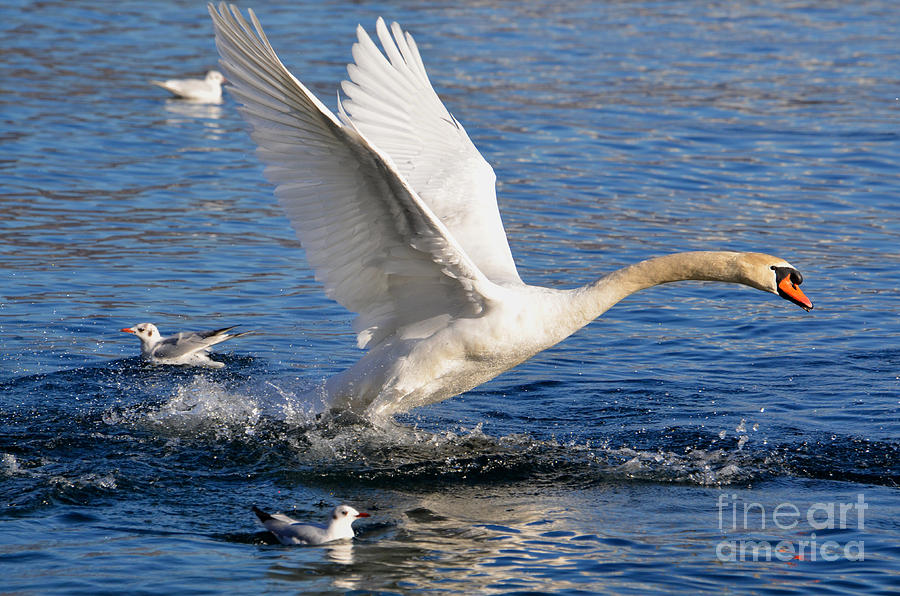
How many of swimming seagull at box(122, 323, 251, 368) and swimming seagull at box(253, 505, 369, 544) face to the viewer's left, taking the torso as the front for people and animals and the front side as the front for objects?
1

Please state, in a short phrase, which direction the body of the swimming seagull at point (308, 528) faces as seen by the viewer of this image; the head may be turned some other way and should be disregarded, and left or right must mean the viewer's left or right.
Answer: facing to the right of the viewer

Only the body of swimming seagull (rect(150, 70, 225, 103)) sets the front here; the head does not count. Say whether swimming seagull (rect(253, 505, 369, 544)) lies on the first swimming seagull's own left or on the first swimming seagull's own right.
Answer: on the first swimming seagull's own right

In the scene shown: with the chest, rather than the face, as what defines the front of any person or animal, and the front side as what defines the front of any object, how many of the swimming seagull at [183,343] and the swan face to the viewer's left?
1

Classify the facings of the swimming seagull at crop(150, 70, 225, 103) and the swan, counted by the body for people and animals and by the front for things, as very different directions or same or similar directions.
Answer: same or similar directions

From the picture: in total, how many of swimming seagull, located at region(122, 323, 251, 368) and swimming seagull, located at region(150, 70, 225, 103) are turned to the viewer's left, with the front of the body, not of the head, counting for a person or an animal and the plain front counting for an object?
1

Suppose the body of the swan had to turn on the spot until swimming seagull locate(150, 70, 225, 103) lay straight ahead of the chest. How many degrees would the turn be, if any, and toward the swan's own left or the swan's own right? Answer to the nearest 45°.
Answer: approximately 90° to the swan's own left

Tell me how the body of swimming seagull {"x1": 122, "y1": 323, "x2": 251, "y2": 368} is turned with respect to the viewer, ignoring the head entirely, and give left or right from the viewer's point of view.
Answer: facing to the left of the viewer

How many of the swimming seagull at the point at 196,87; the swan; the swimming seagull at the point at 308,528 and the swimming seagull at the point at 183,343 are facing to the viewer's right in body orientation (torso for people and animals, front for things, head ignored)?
3

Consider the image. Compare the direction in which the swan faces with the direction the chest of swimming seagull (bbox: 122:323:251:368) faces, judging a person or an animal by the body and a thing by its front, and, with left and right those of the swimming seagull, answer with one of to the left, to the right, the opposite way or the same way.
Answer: the opposite way

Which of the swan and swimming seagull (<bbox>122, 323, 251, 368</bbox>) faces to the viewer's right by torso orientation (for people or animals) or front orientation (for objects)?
the swan

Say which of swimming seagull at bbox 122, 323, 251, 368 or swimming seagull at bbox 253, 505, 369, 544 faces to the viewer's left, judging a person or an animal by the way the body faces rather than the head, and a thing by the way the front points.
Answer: swimming seagull at bbox 122, 323, 251, 368

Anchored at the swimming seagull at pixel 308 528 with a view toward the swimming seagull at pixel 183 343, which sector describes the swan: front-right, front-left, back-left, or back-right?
front-right

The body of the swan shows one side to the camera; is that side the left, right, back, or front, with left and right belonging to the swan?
right

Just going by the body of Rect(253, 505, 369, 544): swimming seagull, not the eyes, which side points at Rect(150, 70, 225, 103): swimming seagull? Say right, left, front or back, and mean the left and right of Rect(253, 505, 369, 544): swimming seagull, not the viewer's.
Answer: left

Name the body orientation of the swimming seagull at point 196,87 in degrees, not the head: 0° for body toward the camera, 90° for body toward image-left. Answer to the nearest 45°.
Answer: approximately 270°

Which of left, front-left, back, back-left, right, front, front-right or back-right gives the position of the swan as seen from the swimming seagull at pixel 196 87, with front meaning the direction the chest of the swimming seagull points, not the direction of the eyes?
right

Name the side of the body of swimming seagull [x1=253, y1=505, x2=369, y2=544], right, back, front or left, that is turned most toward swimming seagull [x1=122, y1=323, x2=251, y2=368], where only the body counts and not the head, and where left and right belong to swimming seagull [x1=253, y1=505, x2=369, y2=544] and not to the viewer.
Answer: left
